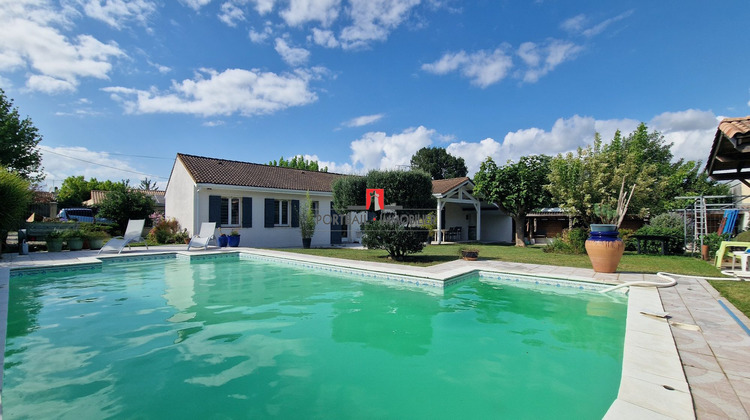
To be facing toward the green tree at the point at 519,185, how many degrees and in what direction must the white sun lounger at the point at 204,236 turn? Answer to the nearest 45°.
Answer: approximately 135° to its left

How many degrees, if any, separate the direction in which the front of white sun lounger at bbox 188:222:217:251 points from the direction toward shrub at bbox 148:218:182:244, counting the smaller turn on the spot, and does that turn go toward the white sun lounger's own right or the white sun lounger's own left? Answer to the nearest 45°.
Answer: approximately 90° to the white sun lounger's own right

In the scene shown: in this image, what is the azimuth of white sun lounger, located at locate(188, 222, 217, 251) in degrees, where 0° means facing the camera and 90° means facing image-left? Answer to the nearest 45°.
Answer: approximately 45°

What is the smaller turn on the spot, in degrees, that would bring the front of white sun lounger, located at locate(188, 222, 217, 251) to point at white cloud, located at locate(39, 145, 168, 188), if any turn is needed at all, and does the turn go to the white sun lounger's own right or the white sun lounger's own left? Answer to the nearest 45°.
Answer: approximately 135° to the white sun lounger's own right
